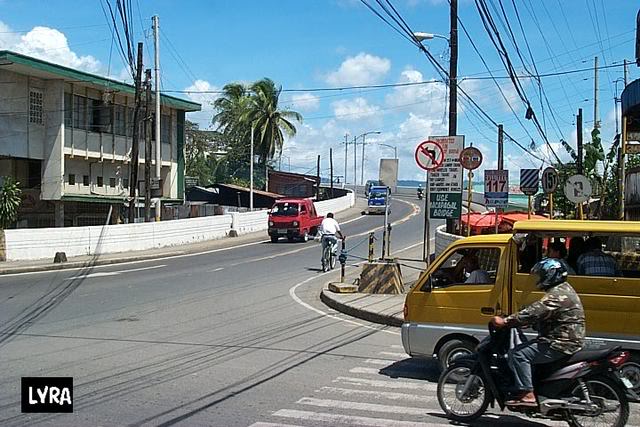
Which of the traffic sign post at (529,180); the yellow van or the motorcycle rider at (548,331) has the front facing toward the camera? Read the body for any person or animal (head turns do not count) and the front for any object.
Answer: the traffic sign post

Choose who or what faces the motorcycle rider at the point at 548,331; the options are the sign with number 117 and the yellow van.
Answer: the sign with number 117

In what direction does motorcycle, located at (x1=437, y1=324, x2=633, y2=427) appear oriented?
to the viewer's left

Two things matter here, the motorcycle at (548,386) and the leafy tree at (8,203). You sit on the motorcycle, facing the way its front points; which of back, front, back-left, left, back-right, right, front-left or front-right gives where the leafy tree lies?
front-right

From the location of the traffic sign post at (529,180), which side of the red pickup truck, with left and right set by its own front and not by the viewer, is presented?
left

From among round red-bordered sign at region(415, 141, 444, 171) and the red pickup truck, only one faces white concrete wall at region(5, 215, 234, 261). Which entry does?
the red pickup truck

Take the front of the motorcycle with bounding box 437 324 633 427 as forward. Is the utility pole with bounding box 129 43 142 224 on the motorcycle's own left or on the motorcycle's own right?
on the motorcycle's own right

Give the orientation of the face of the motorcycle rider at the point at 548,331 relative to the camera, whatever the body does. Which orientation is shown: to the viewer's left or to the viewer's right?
to the viewer's left

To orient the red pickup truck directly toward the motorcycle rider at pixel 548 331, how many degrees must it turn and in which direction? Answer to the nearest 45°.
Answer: approximately 45° to its left

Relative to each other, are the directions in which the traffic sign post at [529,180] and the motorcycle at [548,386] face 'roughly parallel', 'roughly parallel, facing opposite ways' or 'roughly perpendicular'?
roughly perpendicular

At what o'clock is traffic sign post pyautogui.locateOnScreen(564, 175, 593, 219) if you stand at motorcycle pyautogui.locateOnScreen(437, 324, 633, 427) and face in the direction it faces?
The traffic sign post is roughly at 3 o'clock from the motorcycle.

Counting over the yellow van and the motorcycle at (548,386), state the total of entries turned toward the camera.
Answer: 0

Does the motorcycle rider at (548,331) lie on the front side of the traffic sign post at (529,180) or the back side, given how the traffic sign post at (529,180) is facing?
on the front side

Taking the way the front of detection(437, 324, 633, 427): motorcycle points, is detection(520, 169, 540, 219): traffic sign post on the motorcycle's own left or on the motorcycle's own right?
on the motorcycle's own right

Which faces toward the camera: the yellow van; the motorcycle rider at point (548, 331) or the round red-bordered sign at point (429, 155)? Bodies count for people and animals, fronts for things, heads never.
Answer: the round red-bordered sign

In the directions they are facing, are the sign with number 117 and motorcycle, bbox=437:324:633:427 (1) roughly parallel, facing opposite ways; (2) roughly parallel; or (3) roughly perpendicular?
roughly perpendicular

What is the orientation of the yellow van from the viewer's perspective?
to the viewer's left
